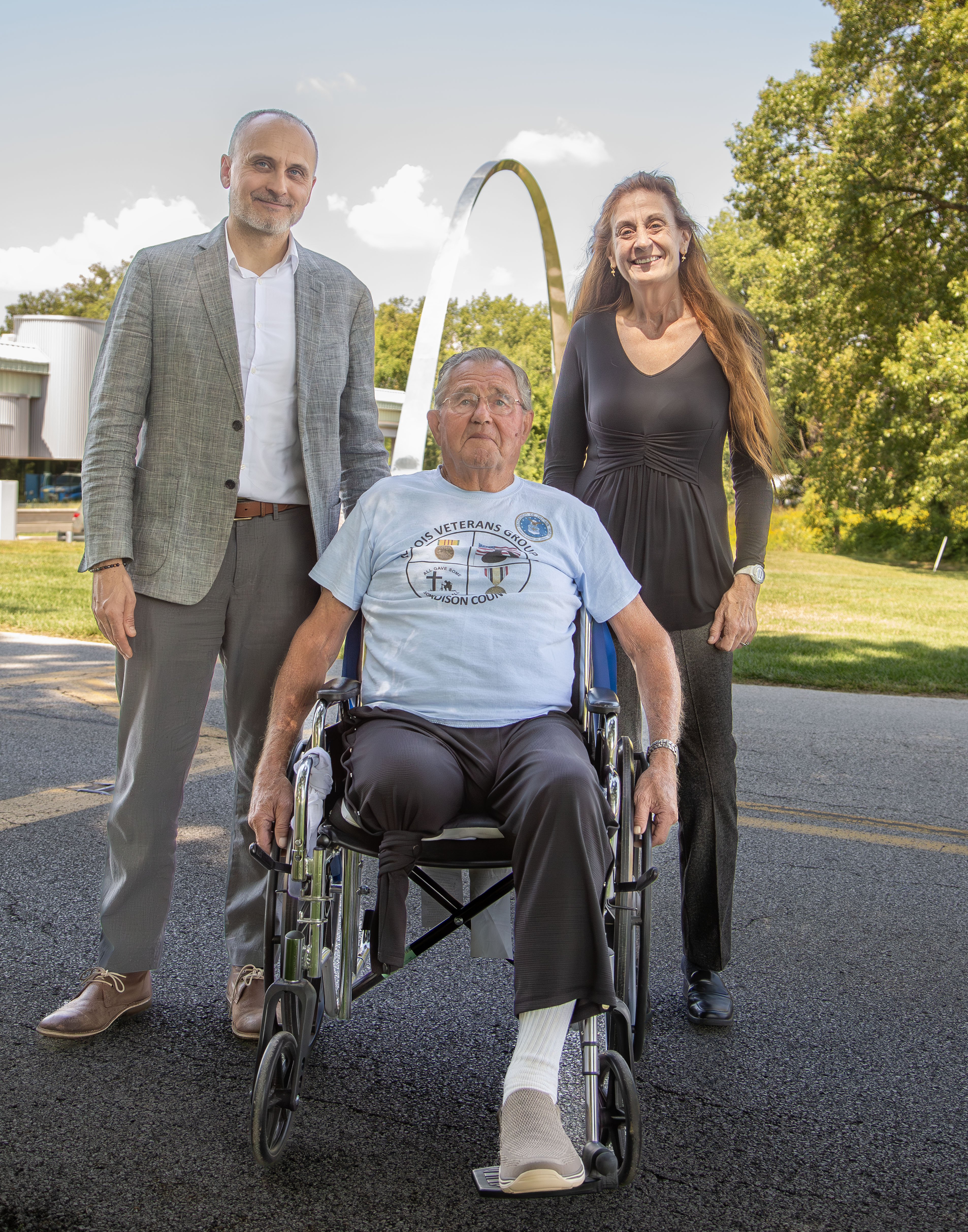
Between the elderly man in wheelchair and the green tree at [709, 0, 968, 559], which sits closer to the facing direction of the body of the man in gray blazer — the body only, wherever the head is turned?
the elderly man in wheelchair

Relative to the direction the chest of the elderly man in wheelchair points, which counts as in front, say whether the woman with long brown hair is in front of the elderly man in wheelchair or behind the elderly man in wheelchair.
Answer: behind

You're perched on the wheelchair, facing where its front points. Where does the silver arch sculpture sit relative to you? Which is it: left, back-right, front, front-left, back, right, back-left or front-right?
back

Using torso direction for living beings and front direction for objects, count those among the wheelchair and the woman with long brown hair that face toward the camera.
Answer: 2

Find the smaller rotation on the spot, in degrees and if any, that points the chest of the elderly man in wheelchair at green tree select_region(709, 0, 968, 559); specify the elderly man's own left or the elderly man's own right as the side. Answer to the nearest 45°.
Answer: approximately 180°

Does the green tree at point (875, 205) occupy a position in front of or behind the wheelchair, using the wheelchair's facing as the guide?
behind

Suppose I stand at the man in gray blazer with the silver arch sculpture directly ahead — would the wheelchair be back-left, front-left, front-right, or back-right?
back-right

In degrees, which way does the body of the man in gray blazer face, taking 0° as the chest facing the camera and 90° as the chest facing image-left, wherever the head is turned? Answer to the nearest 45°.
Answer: approximately 0°
